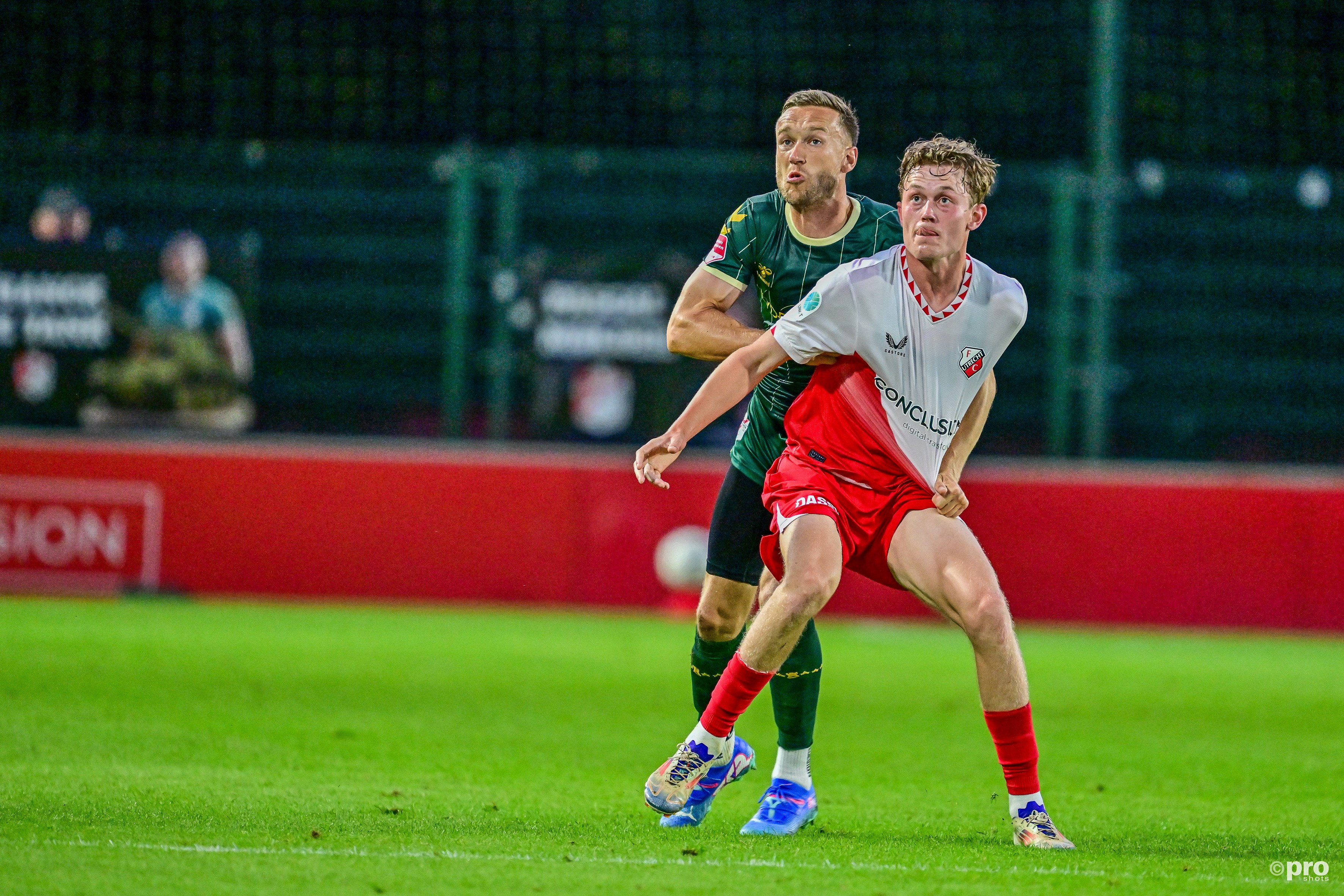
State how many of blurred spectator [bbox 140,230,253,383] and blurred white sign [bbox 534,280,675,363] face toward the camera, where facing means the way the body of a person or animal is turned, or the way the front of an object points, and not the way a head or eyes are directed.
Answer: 2

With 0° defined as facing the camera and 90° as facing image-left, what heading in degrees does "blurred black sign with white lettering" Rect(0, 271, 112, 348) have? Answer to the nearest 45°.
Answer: approximately 0°

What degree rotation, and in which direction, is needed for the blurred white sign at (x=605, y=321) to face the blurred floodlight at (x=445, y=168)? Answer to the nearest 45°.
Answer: approximately 90° to its right

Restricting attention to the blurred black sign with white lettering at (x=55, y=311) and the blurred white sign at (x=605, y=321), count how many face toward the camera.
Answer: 2
